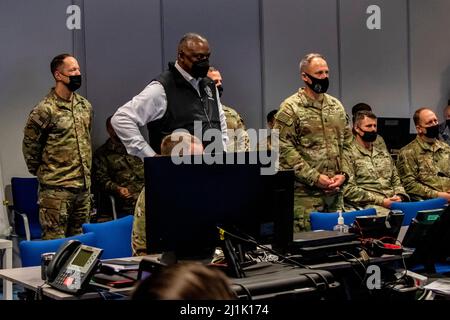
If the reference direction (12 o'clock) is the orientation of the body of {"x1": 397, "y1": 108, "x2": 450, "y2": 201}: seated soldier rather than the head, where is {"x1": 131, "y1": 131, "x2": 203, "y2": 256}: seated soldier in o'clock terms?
{"x1": 131, "y1": 131, "x2": 203, "y2": 256}: seated soldier is roughly at 2 o'clock from {"x1": 397, "y1": 108, "x2": 450, "y2": 201}: seated soldier.

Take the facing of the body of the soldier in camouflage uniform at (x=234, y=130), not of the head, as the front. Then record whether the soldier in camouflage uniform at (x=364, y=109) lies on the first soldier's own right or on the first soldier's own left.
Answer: on the first soldier's own left

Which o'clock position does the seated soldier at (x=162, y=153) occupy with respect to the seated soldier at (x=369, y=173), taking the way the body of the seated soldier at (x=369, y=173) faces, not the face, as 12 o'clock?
the seated soldier at (x=162, y=153) is roughly at 2 o'clock from the seated soldier at (x=369, y=173).

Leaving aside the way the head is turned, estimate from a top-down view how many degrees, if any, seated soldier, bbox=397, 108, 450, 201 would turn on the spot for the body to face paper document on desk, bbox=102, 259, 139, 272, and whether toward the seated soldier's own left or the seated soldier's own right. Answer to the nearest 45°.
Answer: approximately 45° to the seated soldier's own right

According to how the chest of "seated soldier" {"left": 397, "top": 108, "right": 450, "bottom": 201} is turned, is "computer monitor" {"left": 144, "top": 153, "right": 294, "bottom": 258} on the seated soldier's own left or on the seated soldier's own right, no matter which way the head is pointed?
on the seated soldier's own right

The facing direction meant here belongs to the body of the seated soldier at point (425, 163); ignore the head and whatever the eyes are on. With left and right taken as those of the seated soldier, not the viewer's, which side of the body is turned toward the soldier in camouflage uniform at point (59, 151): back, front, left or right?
right

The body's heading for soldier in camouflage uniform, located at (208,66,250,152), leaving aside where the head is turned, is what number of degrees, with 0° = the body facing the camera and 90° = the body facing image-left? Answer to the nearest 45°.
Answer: approximately 315°

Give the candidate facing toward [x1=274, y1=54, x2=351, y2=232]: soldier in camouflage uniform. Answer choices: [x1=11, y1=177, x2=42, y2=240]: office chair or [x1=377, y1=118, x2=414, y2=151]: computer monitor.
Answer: the office chair

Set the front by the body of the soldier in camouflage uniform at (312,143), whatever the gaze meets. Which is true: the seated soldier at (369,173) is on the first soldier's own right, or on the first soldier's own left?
on the first soldier's own left
